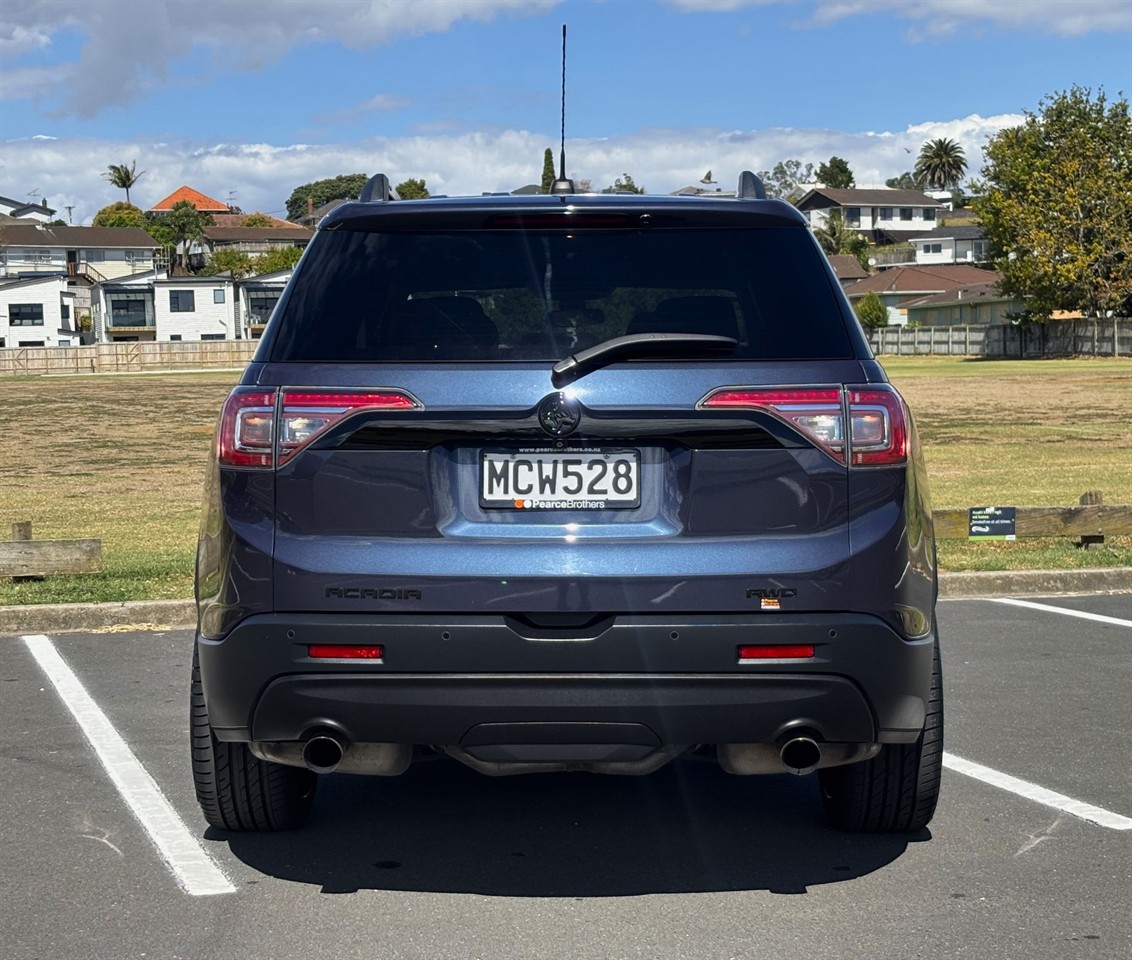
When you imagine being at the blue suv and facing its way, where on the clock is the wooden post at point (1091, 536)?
The wooden post is roughly at 1 o'clock from the blue suv.

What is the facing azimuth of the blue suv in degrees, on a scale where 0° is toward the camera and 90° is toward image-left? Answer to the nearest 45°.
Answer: approximately 180°
